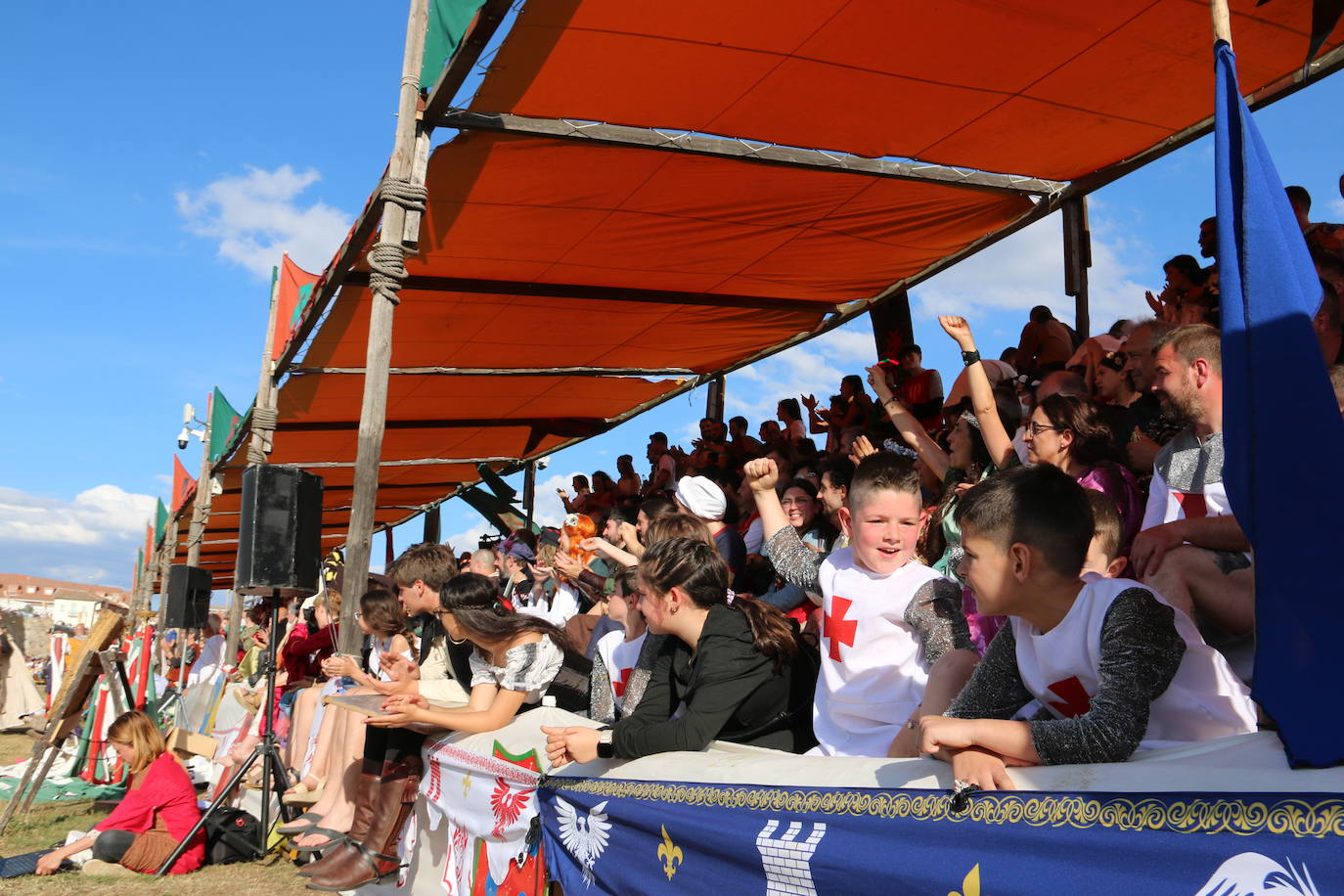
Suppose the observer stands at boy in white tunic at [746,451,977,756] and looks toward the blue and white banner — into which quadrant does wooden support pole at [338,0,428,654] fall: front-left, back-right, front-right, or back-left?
back-right

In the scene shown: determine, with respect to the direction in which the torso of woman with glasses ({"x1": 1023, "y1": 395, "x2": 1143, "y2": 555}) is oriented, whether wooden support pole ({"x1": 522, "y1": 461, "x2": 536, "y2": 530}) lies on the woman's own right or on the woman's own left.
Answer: on the woman's own right

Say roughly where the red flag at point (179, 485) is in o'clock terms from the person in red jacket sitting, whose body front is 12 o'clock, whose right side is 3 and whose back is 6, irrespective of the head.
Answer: The red flag is roughly at 3 o'clock from the person in red jacket sitting.

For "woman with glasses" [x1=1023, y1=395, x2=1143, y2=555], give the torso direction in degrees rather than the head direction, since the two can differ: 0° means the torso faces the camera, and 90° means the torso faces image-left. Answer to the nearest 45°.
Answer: approximately 90°

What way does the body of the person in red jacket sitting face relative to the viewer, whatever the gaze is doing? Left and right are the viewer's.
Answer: facing to the left of the viewer

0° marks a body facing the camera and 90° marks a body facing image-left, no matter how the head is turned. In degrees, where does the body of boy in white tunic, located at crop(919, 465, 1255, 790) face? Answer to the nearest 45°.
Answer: approximately 45°

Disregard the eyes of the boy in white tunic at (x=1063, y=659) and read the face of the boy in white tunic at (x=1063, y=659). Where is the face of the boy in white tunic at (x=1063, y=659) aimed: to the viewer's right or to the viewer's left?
to the viewer's left
